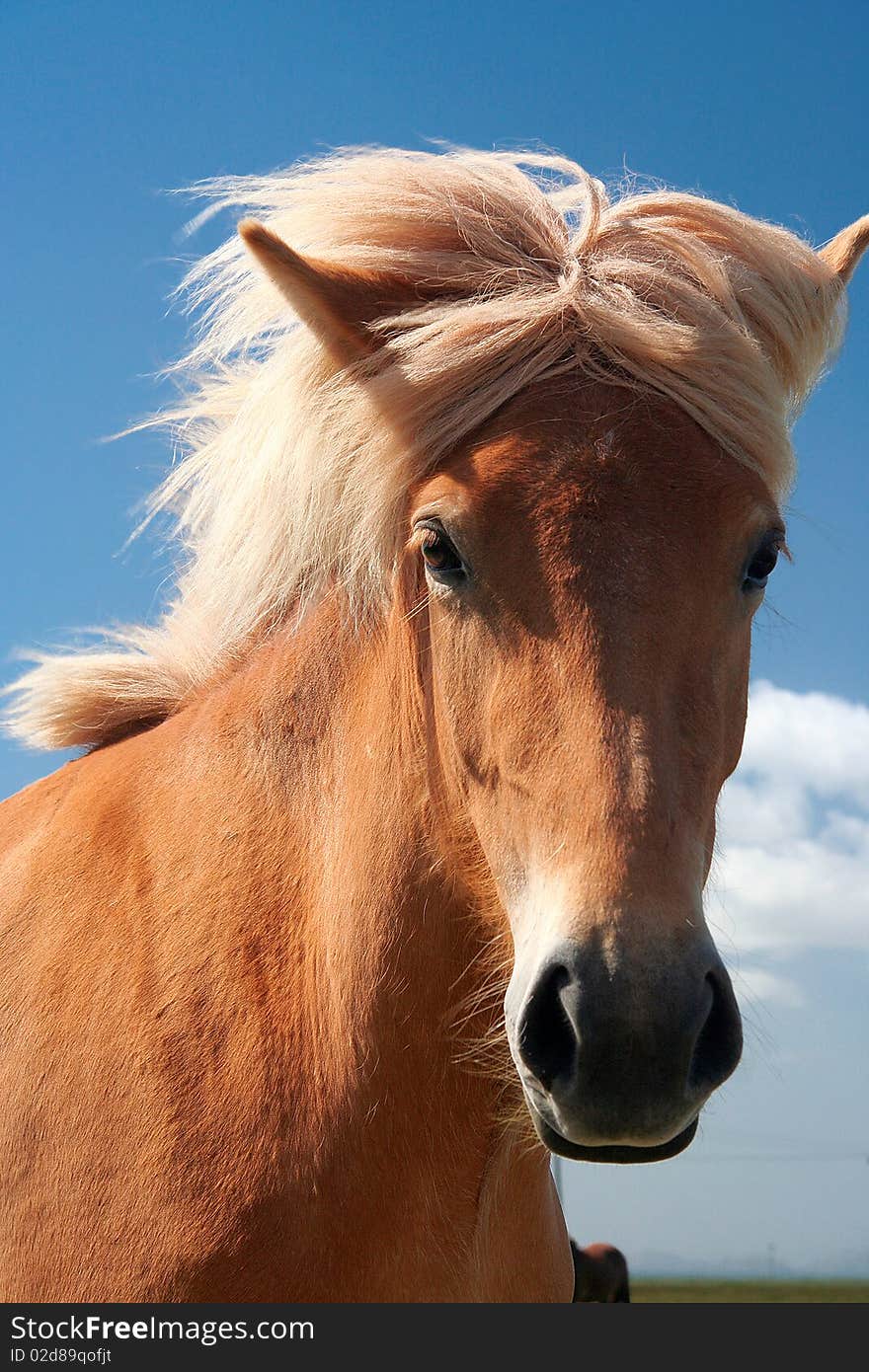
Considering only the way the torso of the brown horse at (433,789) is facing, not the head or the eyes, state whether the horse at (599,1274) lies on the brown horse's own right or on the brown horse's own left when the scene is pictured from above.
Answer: on the brown horse's own left

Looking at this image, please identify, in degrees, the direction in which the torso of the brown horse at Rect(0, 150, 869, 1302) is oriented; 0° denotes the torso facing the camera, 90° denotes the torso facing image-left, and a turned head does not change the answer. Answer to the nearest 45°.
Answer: approximately 315°
